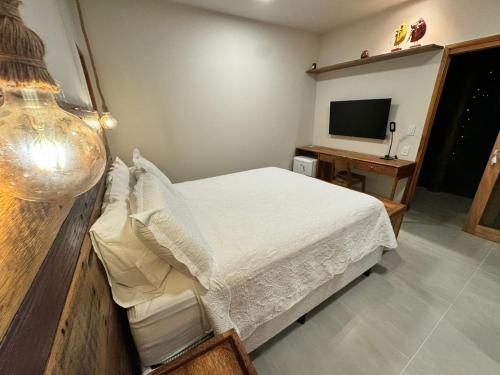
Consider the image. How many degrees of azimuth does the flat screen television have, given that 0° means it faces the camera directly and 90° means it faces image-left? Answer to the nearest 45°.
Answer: approximately 45°

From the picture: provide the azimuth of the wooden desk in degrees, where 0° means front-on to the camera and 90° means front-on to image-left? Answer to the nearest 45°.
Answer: approximately 45°

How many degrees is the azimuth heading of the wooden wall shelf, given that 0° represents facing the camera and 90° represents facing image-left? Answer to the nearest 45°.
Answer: approximately 45°
